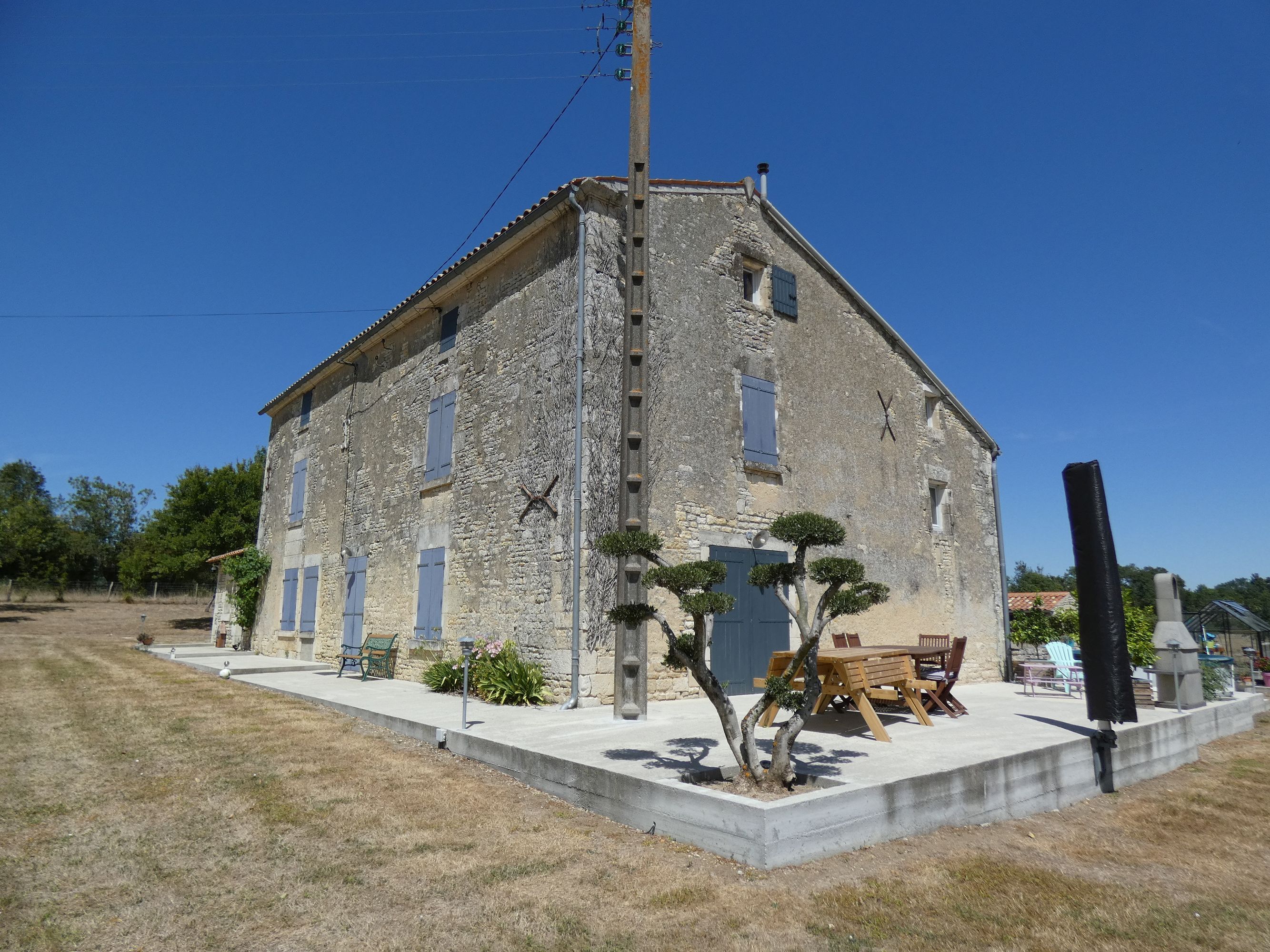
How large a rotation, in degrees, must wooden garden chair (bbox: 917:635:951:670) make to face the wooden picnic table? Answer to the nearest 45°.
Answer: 0° — it already faces it

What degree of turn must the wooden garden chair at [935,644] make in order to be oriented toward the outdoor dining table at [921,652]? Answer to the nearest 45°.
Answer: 0° — it already faces it

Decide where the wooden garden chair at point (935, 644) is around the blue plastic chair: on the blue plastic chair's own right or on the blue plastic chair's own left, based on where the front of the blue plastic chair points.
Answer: on the blue plastic chair's own right

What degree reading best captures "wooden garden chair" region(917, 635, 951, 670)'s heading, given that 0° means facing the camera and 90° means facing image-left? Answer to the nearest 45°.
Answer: approximately 0°

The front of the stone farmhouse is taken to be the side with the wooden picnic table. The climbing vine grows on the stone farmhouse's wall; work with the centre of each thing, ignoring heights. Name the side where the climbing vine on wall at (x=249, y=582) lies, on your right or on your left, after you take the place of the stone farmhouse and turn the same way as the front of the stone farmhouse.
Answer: on your right

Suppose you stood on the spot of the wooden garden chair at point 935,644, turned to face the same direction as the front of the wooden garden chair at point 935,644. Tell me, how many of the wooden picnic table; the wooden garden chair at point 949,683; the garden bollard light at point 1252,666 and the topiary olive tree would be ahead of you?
3

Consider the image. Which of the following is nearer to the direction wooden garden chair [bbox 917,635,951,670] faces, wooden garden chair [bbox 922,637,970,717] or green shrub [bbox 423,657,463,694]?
the wooden garden chair
